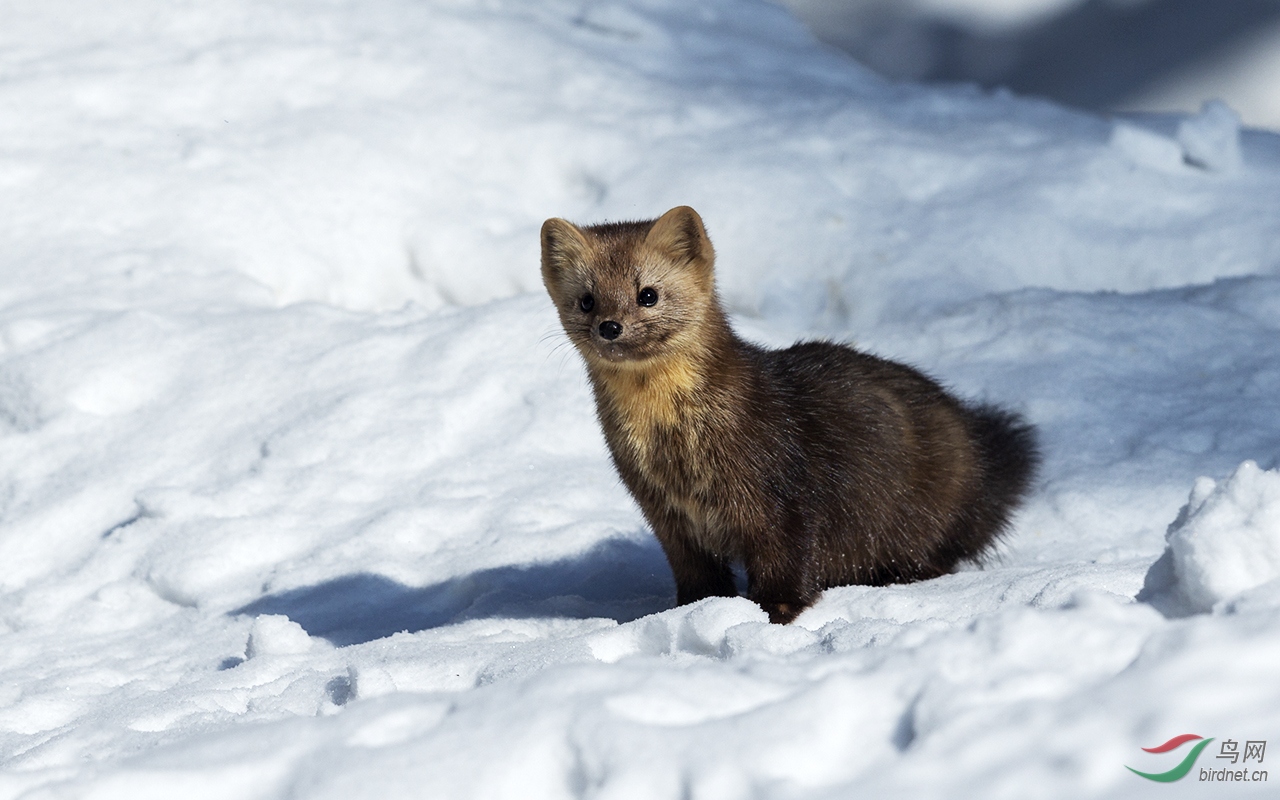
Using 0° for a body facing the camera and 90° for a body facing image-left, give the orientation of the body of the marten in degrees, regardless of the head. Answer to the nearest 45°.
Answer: approximately 45°

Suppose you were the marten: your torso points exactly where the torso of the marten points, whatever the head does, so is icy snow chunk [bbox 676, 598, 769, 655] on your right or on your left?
on your left

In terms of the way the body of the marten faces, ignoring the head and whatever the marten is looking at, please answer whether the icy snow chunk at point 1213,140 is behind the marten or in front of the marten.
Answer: behind

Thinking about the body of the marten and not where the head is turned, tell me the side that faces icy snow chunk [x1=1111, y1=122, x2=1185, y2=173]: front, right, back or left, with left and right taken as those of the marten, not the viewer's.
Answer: back
